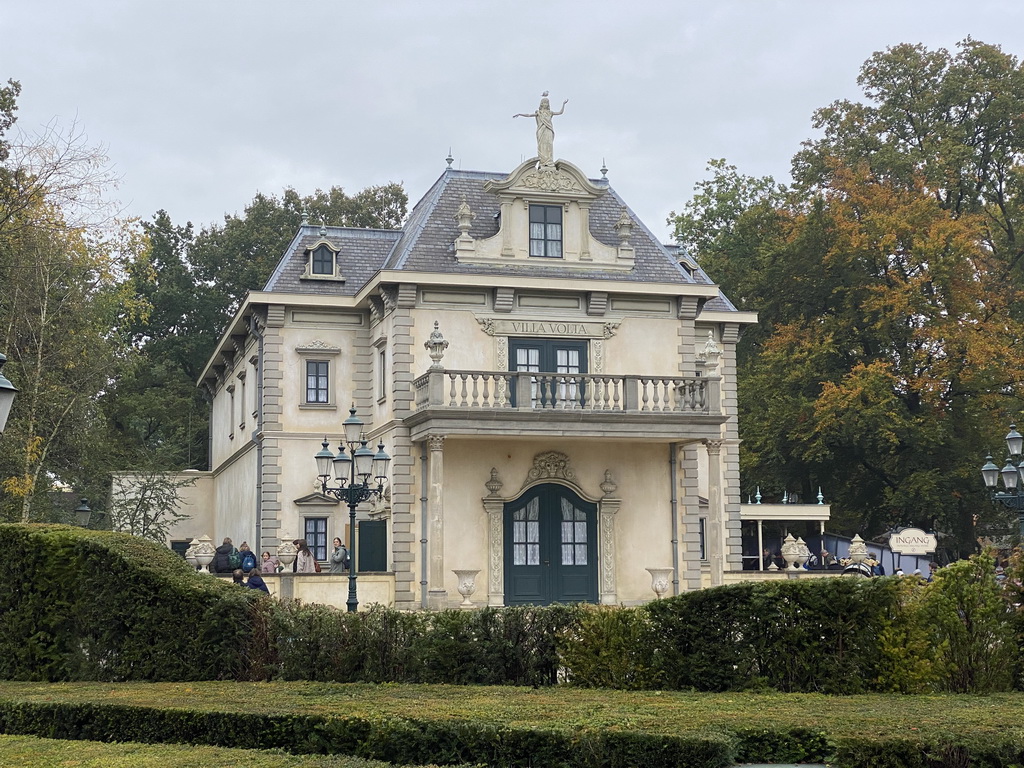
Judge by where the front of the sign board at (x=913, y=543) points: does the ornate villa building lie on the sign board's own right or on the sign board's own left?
on the sign board's own right

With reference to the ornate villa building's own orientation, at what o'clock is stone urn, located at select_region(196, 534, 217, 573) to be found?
The stone urn is roughly at 3 o'clock from the ornate villa building.

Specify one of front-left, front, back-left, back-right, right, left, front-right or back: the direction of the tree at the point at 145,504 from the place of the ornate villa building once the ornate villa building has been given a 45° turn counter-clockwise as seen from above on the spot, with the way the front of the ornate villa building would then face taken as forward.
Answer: back

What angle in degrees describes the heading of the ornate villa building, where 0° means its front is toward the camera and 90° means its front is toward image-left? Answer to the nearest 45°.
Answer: approximately 0°

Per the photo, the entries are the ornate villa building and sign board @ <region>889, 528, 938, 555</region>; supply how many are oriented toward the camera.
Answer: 2

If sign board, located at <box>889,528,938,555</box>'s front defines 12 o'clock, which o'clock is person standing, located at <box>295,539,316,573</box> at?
The person standing is roughly at 2 o'clock from the sign board.

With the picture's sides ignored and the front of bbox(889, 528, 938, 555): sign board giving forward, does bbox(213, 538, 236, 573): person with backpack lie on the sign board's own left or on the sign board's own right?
on the sign board's own right

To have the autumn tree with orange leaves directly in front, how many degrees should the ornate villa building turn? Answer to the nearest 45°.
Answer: approximately 135° to its left

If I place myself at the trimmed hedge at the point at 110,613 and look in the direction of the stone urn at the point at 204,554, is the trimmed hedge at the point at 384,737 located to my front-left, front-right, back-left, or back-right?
back-right
